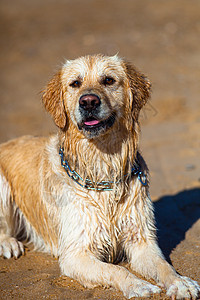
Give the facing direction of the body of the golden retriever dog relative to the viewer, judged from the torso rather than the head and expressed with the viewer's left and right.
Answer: facing the viewer and to the right of the viewer
